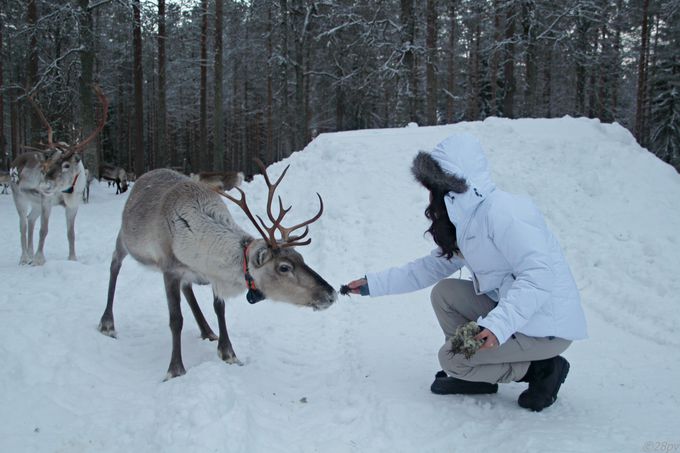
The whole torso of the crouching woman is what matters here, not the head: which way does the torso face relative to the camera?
to the viewer's left

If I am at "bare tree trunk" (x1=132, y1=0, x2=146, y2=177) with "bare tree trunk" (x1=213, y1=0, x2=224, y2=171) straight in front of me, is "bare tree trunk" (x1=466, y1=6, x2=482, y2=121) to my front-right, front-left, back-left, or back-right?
front-left

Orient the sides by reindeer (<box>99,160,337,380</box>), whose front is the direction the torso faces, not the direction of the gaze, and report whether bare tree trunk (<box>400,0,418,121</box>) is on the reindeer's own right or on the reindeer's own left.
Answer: on the reindeer's own left

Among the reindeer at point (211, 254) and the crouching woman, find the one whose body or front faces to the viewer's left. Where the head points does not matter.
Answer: the crouching woman

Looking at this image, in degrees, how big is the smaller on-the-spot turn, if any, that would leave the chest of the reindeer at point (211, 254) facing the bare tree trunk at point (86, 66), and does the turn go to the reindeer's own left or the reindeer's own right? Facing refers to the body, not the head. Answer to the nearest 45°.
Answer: approximately 135° to the reindeer's own left

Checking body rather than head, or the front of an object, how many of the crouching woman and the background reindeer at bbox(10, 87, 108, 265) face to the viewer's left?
1

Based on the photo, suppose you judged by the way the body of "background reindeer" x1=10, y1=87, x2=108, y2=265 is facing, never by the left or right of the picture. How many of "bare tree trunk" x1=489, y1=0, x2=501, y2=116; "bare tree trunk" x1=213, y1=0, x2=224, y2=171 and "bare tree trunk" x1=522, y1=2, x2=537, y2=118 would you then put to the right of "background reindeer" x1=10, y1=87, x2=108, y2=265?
0

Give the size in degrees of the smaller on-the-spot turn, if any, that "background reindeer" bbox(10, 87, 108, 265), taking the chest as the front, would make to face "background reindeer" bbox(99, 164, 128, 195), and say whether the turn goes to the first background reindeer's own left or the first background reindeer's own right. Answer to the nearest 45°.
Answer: approximately 135° to the first background reindeer's own left

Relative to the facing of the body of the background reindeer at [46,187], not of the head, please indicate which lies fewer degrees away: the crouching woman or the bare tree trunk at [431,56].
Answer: the crouching woman

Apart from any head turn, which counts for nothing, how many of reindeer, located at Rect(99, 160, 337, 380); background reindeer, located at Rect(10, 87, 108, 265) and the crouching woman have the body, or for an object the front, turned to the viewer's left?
1

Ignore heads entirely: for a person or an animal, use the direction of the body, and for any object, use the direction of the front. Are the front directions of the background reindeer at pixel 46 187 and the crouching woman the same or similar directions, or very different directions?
very different directions

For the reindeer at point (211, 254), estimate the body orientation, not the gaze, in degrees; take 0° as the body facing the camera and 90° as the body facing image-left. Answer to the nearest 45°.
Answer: approximately 315°

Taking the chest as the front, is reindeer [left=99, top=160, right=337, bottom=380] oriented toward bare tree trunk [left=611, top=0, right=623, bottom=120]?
no

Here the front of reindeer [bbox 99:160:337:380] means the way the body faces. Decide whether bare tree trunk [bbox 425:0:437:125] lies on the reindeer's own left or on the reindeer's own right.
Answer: on the reindeer's own left

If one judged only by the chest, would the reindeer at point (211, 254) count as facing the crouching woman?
yes

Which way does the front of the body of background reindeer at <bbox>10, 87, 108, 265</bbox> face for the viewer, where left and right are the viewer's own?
facing the viewer and to the right of the viewer
